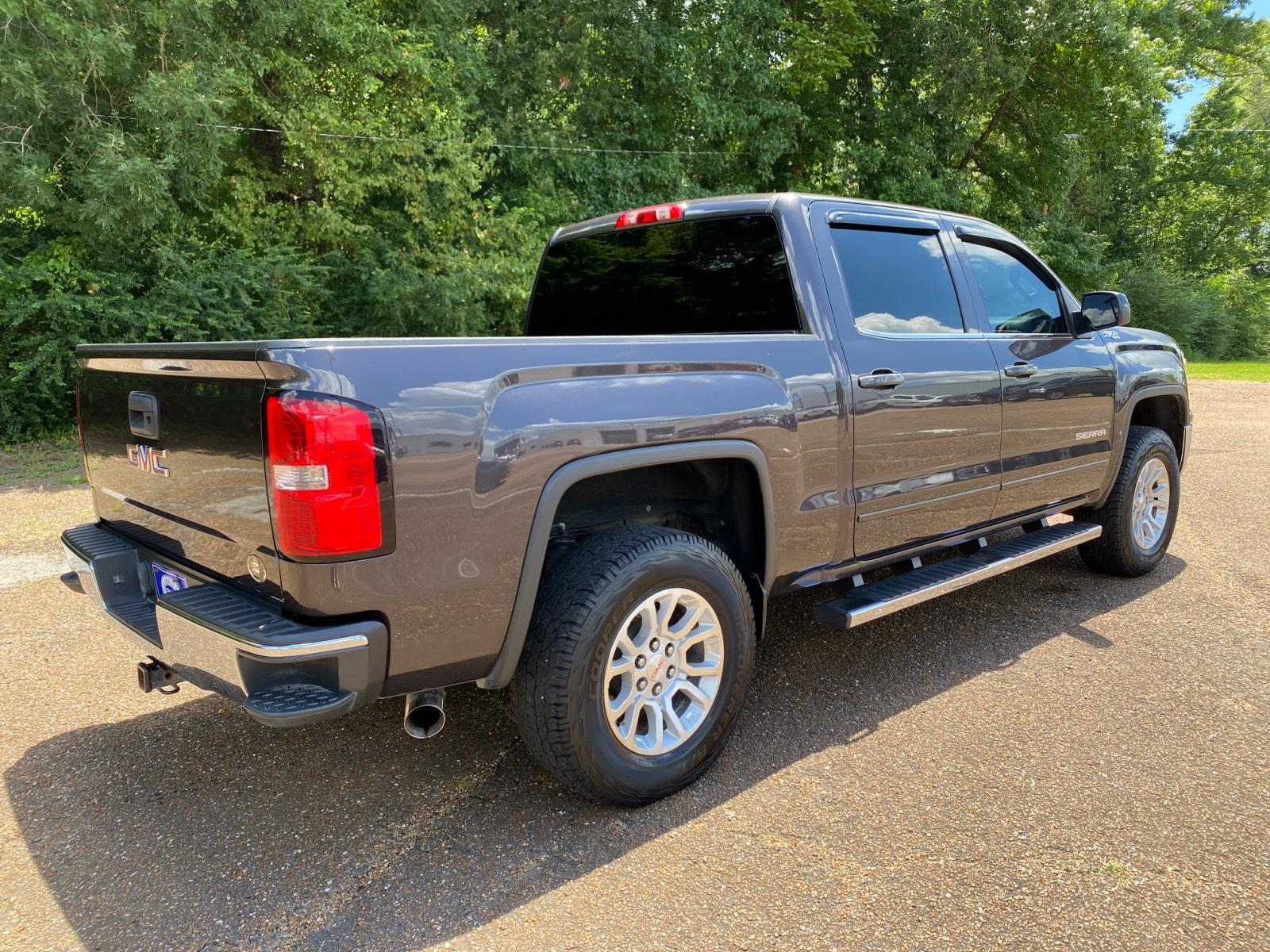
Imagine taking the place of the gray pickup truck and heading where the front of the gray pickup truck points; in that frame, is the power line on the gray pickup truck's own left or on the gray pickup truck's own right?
on the gray pickup truck's own left

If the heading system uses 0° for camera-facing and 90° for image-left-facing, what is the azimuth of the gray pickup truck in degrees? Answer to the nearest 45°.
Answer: approximately 225°
